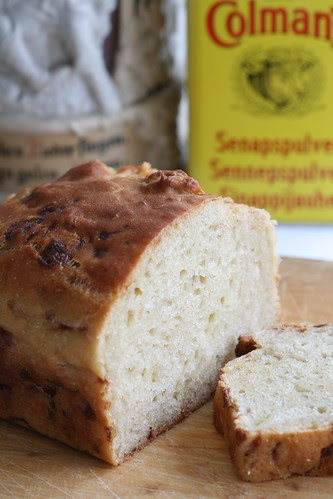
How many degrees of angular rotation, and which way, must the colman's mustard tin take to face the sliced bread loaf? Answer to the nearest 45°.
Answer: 0° — it already faces it

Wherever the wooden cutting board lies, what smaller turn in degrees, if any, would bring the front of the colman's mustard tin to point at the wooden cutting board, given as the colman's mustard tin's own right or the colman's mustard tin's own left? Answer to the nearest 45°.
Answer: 0° — it already faces it

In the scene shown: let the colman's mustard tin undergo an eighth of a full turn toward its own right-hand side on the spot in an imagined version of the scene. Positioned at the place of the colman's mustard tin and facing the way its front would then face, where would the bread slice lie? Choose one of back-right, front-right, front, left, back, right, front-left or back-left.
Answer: front-left

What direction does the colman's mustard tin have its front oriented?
toward the camera
